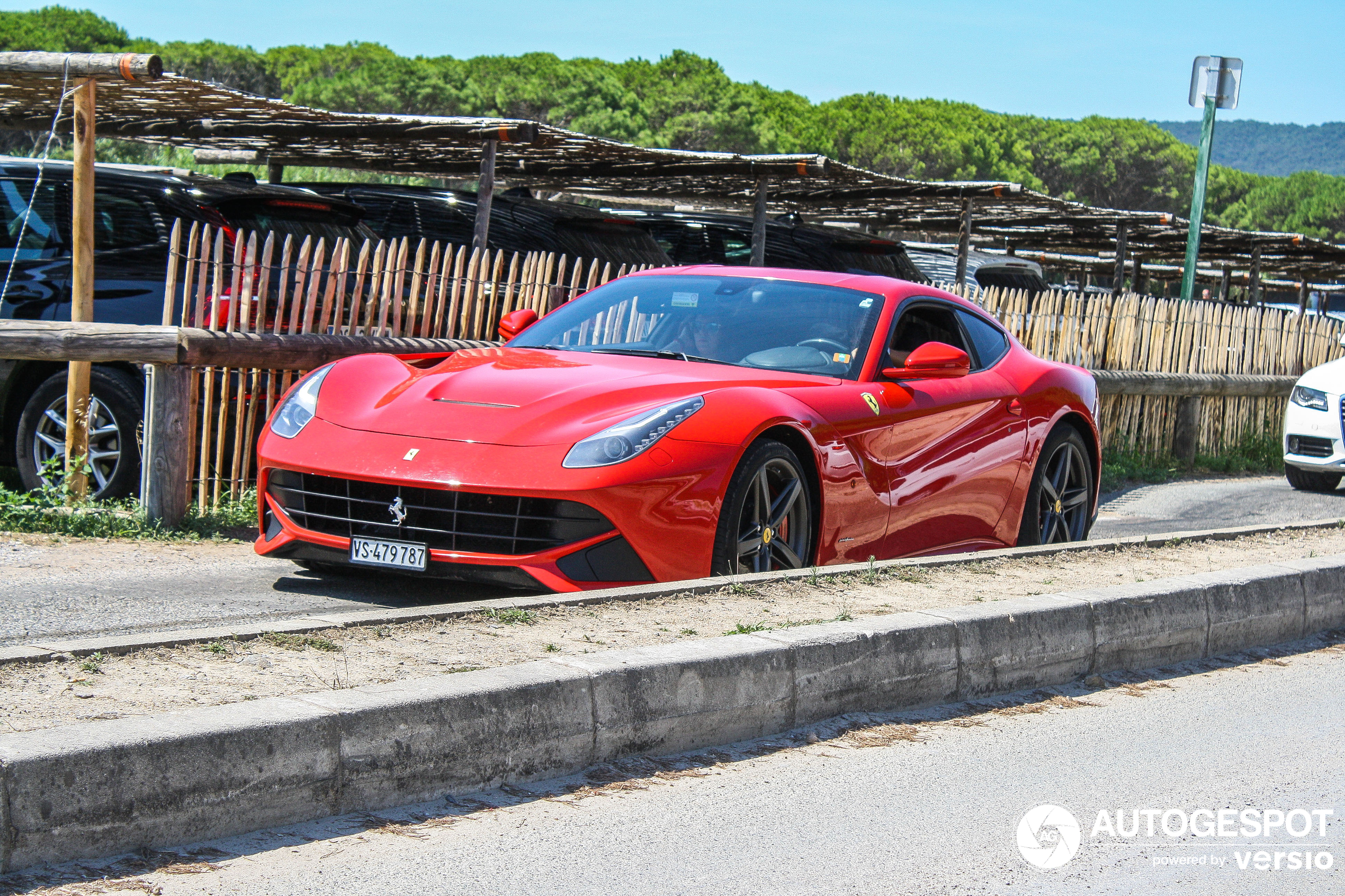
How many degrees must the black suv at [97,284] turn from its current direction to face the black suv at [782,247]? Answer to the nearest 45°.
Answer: approximately 90° to its right

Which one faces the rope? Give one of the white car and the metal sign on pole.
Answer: the white car

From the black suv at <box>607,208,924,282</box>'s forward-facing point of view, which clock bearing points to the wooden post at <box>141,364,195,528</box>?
The wooden post is roughly at 8 o'clock from the black suv.

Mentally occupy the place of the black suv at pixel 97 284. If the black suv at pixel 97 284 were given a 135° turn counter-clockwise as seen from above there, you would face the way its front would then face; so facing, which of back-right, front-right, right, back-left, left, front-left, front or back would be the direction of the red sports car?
front-left

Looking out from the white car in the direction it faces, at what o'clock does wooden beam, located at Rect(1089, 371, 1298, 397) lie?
The wooden beam is roughly at 3 o'clock from the white car.

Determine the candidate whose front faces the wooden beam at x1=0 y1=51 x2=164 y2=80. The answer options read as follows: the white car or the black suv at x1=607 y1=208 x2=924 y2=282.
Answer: the white car

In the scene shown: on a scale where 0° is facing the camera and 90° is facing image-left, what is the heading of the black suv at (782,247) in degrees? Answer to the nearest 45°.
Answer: approximately 135°

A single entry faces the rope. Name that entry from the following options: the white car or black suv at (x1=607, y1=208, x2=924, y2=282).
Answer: the white car
